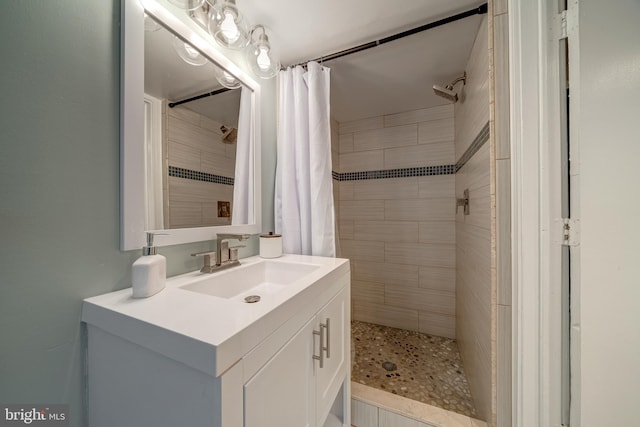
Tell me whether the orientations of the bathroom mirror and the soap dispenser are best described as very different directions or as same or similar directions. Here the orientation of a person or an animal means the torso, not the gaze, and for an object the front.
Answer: same or similar directions

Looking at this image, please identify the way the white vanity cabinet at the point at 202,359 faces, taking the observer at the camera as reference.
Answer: facing the viewer and to the right of the viewer

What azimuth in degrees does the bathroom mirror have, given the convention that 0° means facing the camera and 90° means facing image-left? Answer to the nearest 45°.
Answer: approximately 315°

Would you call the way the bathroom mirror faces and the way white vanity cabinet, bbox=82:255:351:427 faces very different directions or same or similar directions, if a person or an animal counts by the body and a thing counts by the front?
same or similar directions
